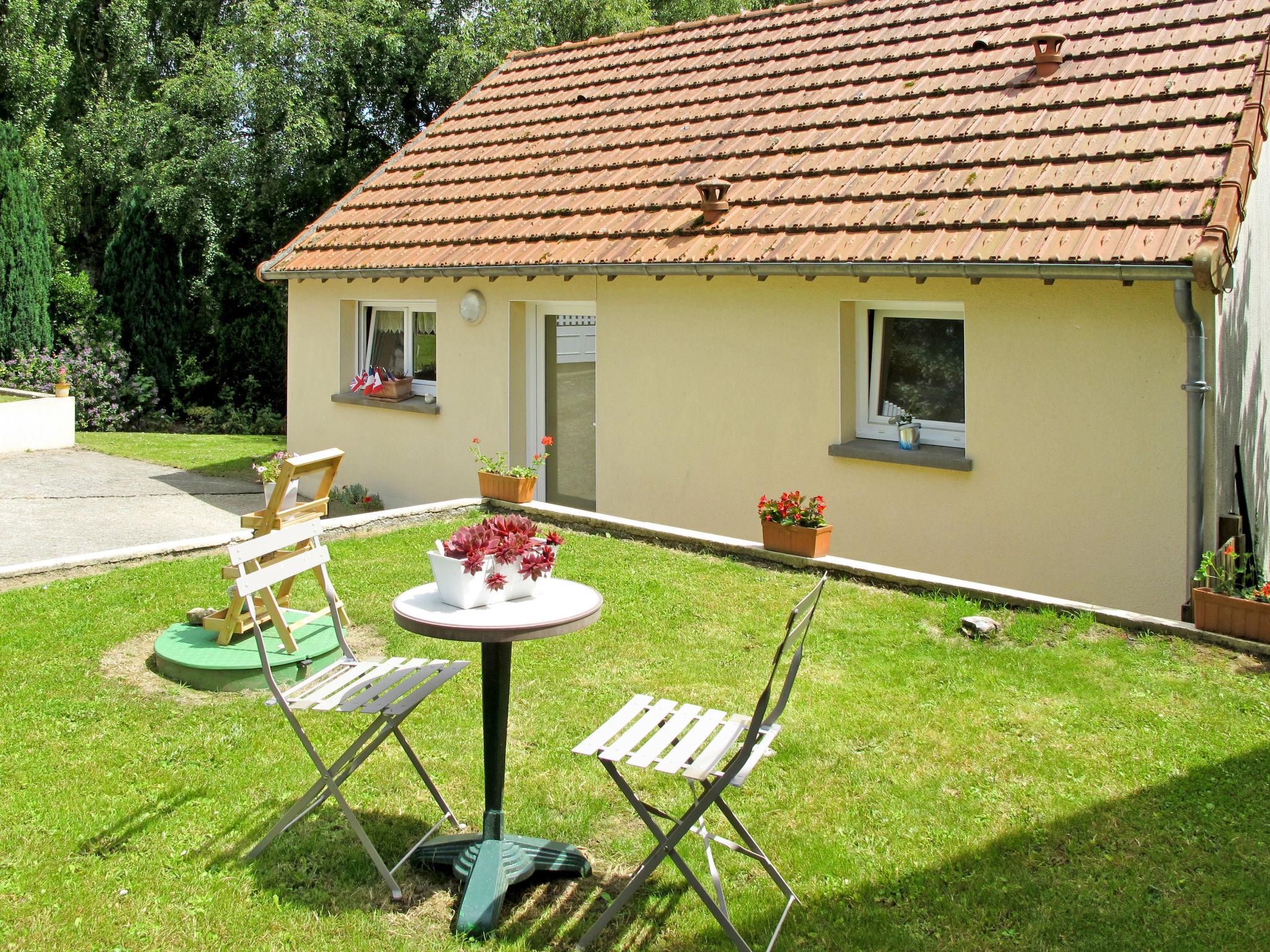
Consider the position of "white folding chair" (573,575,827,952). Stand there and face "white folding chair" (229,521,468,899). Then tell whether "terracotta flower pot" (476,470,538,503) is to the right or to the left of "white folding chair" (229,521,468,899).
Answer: right

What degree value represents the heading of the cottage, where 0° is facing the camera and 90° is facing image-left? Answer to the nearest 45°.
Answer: approximately 45°

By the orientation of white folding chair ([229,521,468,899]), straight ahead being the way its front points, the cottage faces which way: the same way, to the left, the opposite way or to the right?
to the right

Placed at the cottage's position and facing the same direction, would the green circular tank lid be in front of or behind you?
in front

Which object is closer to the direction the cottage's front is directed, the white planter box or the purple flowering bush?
the white planter box

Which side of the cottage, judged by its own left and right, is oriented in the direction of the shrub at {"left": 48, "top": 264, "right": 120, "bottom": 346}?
right

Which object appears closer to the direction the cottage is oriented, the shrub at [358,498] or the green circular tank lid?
the green circular tank lid

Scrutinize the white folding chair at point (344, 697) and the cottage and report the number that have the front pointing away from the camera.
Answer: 0

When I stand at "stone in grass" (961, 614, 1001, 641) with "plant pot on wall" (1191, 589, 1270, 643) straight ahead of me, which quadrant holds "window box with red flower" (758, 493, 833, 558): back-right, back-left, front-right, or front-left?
back-left

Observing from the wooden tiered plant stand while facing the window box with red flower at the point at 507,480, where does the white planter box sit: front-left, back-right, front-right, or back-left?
back-right

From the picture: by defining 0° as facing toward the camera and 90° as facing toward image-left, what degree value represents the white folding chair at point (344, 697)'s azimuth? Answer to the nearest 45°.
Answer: approximately 315°
